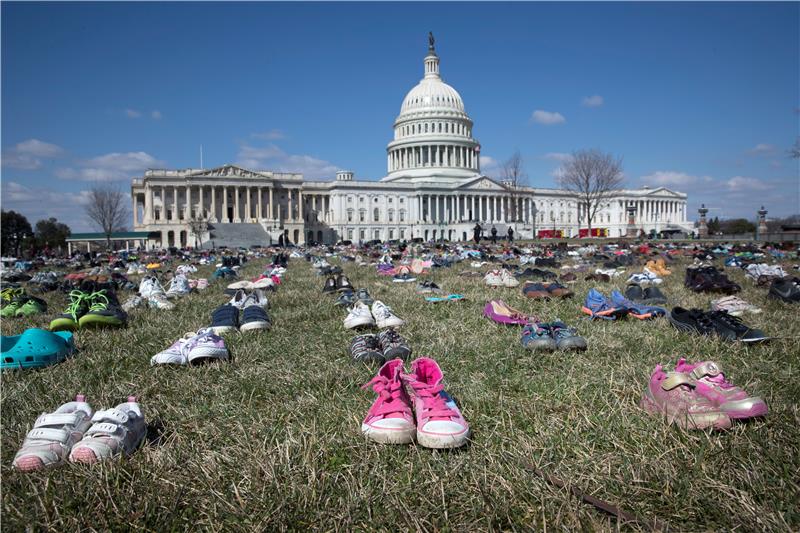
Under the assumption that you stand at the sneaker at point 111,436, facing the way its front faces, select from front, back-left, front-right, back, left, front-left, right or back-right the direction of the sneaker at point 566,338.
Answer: back-left

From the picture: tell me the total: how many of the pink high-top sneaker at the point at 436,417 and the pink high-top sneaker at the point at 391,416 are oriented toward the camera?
2

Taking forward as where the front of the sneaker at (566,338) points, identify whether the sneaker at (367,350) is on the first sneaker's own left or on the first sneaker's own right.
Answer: on the first sneaker's own right

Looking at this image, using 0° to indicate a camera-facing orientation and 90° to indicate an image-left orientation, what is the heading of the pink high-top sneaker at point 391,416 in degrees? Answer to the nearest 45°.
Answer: approximately 0°

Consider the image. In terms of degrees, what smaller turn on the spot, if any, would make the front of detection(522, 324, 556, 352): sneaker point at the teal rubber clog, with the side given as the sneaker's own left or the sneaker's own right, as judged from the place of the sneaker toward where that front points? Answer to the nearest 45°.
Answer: approximately 135° to the sneaker's own right

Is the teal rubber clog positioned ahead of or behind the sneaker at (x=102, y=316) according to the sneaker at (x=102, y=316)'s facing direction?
ahead

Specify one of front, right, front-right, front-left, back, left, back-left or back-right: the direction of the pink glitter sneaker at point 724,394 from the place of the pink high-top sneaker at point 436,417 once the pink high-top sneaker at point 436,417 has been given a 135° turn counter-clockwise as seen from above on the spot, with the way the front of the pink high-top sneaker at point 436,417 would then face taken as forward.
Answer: front-right

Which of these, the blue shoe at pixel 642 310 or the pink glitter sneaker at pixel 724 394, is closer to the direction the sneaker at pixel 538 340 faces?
the pink glitter sneaker

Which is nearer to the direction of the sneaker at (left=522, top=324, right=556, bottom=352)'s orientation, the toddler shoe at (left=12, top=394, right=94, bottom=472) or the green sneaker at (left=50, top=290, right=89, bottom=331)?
the toddler shoe

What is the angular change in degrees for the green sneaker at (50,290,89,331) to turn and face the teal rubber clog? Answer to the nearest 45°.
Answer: approximately 45° to its left
